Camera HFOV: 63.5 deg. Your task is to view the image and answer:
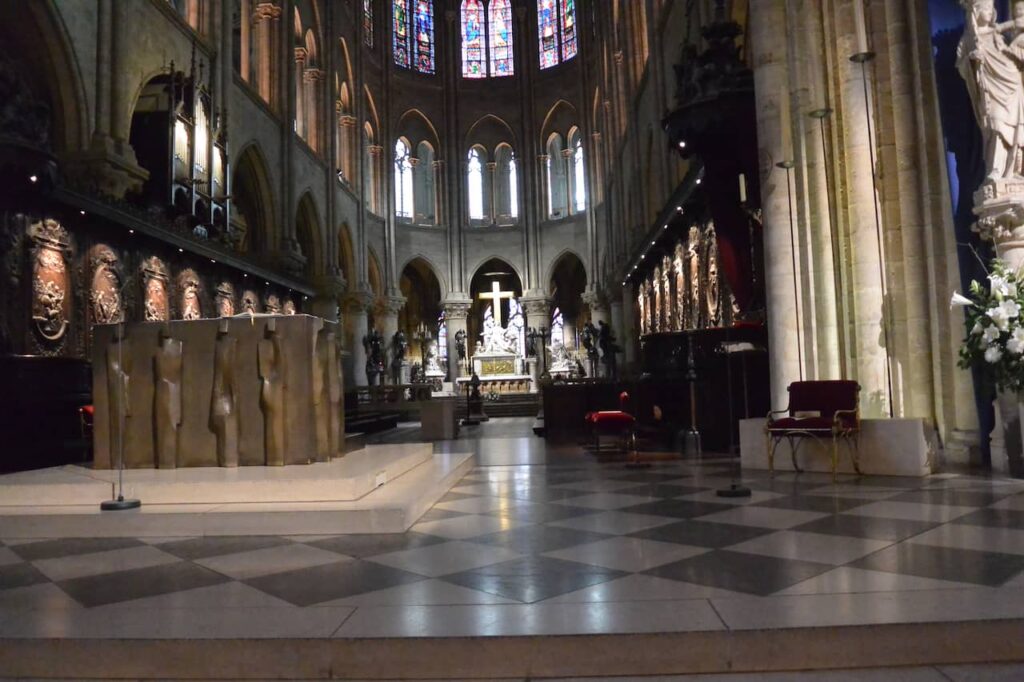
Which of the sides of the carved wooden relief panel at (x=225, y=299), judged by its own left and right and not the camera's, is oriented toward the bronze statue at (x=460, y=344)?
left

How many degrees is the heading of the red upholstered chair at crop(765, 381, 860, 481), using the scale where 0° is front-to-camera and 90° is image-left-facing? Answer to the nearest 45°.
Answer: approximately 45°

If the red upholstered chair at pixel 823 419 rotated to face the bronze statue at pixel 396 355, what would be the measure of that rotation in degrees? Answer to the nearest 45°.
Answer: approximately 90° to its right

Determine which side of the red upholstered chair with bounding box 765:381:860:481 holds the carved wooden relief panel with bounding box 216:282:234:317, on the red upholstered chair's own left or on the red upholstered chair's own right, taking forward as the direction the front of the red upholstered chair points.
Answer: on the red upholstered chair's own right

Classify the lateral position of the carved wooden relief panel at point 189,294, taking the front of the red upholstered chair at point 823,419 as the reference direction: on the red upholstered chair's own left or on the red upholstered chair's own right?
on the red upholstered chair's own right

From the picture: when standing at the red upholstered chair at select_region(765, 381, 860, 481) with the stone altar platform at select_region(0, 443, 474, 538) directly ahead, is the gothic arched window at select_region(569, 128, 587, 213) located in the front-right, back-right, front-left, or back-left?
back-right

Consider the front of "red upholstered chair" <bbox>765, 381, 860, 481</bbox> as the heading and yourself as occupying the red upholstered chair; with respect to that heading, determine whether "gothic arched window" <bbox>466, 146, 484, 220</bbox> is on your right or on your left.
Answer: on your right

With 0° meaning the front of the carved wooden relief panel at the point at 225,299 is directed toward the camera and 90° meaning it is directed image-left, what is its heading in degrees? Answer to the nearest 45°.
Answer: approximately 315°

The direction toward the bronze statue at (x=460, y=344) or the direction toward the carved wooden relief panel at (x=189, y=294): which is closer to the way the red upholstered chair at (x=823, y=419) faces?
the carved wooden relief panel

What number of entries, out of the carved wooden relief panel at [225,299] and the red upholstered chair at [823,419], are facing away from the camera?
0

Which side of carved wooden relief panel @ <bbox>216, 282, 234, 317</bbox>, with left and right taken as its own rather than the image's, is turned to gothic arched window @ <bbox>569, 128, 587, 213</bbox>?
left

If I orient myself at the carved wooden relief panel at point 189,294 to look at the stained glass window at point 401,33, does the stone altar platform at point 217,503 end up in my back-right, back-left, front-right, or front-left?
back-right

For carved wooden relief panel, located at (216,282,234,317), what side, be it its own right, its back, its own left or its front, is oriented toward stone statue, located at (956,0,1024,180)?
front

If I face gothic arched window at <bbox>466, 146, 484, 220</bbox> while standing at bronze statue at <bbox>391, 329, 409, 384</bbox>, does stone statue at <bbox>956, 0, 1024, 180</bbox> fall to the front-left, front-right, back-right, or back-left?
back-right
